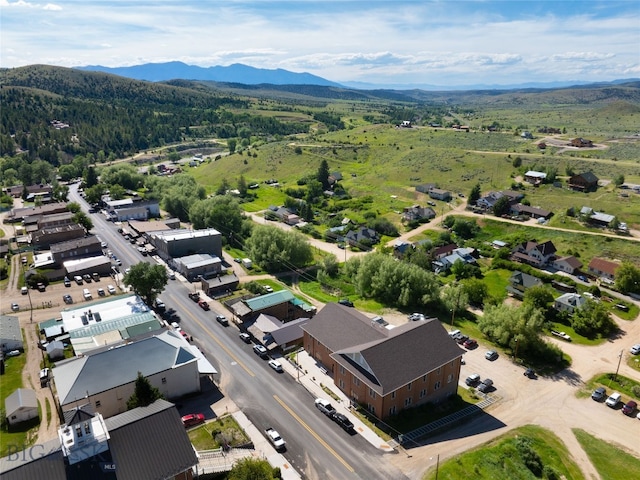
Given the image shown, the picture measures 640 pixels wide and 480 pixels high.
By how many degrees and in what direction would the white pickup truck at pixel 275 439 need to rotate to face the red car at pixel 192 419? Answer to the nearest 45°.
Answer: approximately 180°

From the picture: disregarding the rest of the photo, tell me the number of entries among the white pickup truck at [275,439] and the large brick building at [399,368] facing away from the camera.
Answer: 0

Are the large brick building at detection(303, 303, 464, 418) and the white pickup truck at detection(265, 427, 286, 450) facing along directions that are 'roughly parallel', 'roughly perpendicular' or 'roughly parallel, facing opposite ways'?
roughly perpendicular

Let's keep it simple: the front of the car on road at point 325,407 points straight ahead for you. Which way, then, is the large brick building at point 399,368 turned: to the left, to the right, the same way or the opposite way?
to the left

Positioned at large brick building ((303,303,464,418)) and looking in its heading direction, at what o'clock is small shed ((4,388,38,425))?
The small shed is roughly at 1 o'clock from the large brick building.

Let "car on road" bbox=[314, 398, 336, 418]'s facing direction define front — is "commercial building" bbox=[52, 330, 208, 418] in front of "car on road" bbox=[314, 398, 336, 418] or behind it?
in front

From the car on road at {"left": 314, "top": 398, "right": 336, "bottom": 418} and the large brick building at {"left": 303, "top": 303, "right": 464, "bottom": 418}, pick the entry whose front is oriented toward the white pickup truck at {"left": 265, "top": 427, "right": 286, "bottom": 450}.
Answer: the large brick building

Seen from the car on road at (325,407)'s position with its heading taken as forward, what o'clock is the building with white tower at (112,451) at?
The building with white tower is roughly at 9 o'clock from the car on road.

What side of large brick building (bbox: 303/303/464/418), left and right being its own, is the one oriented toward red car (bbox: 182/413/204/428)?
front

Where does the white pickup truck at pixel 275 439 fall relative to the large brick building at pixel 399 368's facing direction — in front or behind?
in front

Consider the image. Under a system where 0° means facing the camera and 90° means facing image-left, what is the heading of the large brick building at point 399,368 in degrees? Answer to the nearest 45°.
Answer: approximately 45°

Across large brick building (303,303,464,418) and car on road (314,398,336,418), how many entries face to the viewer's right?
0

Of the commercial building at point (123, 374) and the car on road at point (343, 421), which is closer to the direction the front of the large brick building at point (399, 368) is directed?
the car on road

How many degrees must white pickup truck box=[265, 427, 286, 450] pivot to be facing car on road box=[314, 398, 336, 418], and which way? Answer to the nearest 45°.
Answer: approximately 90° to its left

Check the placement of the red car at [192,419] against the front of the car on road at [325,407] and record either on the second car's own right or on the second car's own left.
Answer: on the second car's own left

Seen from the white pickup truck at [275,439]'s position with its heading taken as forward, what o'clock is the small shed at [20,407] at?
The small shed is roughly at 5 o'clock from the white pickup truck.
